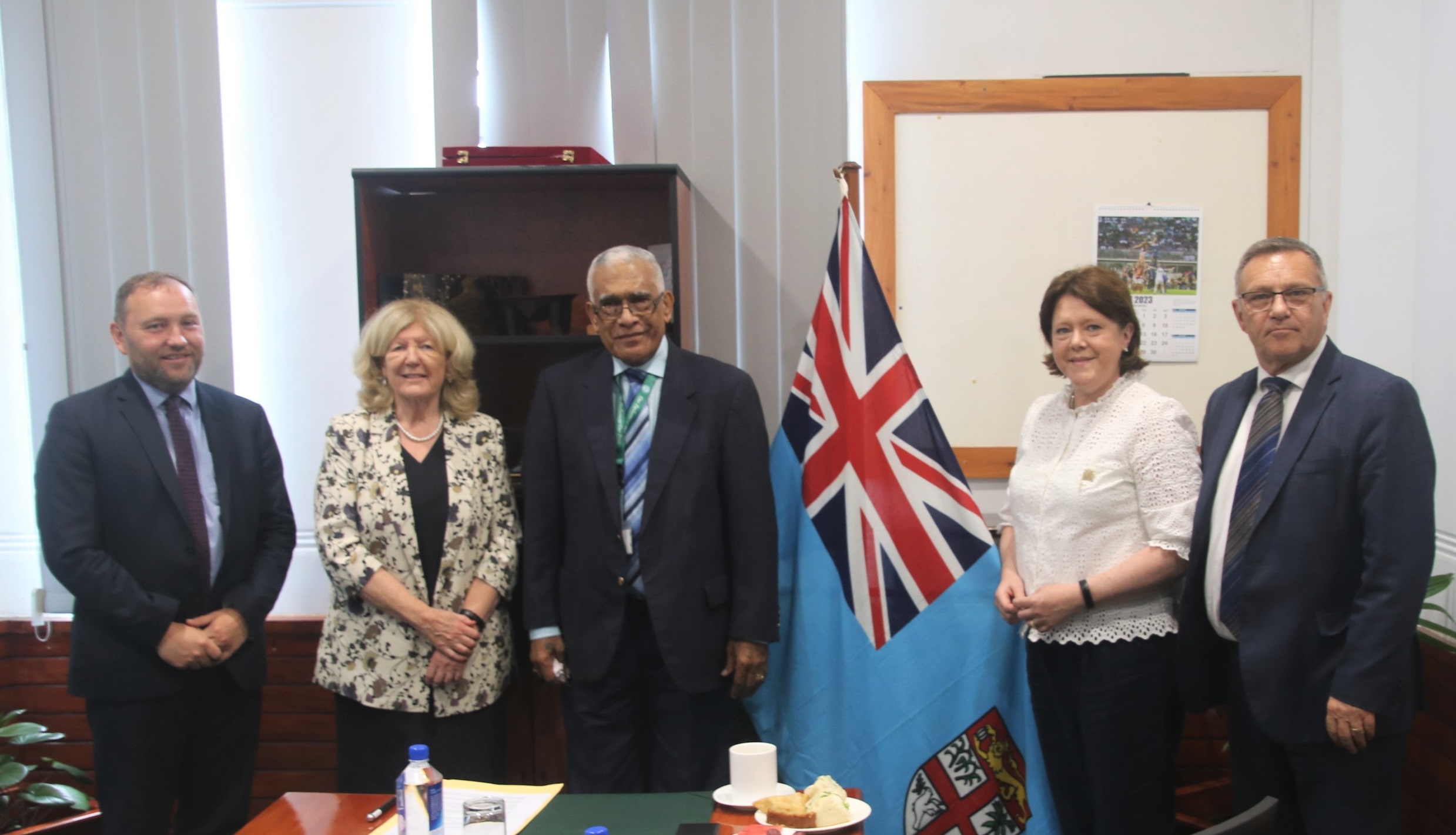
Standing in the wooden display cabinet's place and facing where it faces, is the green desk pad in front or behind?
in front

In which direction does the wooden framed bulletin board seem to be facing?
toward the camera

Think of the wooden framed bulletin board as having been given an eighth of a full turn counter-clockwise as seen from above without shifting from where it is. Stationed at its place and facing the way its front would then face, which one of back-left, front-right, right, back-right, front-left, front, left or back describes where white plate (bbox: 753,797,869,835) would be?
front-right

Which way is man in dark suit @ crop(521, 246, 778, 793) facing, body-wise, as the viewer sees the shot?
toward the camera

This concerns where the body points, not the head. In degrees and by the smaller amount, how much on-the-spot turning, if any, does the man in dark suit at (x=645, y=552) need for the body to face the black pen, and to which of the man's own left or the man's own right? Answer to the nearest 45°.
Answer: approximately 45° to the man's own right

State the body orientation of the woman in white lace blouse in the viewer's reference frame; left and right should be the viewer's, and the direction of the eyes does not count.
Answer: facing the viewer and to the left of the viewer

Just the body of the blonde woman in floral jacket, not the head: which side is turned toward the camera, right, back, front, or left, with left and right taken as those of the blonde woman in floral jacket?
front

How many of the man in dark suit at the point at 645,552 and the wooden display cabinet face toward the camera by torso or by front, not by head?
2

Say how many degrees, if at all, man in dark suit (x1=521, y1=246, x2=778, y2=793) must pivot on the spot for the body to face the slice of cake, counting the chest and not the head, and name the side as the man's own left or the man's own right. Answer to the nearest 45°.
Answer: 0° — they already face it

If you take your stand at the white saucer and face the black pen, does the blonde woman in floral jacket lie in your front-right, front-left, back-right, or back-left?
front-right

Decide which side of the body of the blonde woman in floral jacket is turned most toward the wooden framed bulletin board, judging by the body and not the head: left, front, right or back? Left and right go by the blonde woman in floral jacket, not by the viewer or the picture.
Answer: left

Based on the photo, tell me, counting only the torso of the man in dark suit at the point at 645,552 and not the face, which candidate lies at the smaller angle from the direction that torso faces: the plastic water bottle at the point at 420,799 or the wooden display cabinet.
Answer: the plastic water bottle

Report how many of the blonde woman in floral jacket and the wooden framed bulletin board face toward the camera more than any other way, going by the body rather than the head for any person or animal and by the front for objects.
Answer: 2
